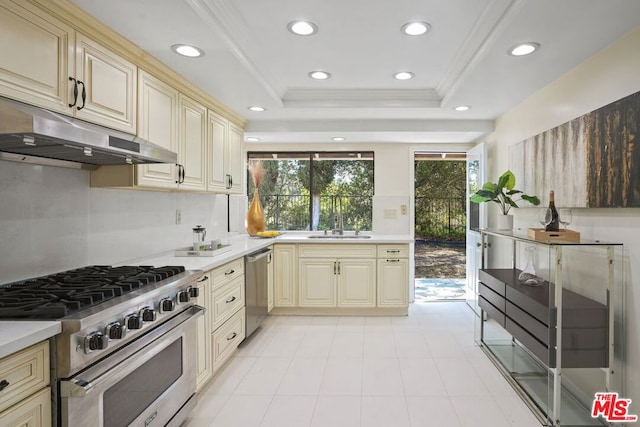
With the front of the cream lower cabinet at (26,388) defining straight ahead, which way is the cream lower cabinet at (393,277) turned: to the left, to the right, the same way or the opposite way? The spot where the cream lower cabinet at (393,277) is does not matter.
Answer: to the right

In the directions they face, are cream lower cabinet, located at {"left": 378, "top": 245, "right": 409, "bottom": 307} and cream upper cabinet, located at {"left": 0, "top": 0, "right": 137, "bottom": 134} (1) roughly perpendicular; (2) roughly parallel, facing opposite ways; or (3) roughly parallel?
roughly perpendicular

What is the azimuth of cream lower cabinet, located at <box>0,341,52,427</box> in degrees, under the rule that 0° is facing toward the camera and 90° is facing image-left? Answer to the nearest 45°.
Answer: approximately 315°

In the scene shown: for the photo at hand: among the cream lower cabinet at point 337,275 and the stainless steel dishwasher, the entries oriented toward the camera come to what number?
1

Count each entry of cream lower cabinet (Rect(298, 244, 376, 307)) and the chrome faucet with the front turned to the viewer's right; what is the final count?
0

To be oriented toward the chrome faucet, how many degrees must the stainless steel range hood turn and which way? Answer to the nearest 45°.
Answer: approximately 90° to its left

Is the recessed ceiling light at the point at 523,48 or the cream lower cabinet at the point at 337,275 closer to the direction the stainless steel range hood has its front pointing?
the recessed ceiling light

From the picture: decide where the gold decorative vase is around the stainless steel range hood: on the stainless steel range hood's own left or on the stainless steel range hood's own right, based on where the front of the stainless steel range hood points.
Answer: on the stainless steel range hood's own left

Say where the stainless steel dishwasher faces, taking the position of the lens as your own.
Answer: facing to the right of the viewer

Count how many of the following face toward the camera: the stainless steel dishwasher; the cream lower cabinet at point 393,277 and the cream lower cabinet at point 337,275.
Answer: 2
